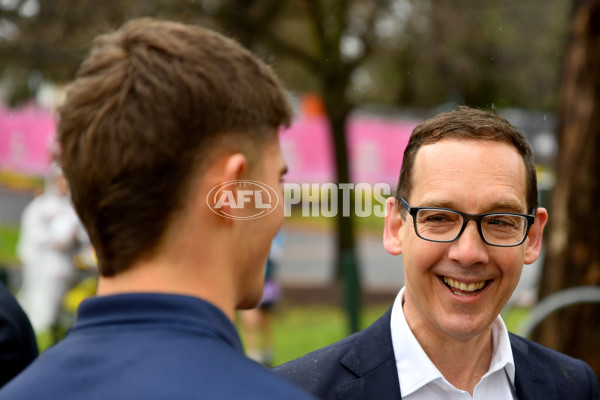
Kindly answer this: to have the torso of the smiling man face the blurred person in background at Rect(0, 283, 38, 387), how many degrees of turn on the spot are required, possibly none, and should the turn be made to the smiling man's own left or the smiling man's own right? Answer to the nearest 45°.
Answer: approximately 90° to the smiling man's own right

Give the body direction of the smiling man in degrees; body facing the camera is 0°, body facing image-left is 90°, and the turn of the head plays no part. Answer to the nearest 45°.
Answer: approximately 0°

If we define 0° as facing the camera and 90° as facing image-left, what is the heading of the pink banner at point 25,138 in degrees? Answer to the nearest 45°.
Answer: approximately 0°

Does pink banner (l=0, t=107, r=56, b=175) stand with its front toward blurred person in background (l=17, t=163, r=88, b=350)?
yes

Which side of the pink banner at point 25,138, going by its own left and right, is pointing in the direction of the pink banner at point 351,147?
left

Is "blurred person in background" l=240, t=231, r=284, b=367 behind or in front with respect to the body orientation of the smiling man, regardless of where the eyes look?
behind

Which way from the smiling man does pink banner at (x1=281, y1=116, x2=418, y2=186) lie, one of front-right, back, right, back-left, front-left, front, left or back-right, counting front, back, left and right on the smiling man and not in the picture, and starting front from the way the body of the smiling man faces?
back

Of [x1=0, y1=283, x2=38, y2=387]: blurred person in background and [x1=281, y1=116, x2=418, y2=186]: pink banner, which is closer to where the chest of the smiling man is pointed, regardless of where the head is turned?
the blurred person in background

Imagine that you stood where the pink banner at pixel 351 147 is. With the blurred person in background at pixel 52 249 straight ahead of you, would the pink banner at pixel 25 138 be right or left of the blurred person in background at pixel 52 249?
right

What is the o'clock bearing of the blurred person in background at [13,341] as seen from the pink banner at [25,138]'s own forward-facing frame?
The blurred person in background is roughly at 12 o'clock from the pink banner.

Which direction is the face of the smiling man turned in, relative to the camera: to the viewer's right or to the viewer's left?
to the viewer's left

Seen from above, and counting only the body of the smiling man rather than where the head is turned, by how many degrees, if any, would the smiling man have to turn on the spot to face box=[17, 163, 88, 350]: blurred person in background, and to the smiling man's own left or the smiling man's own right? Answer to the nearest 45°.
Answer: approximately 135° to the smiling man's own right
